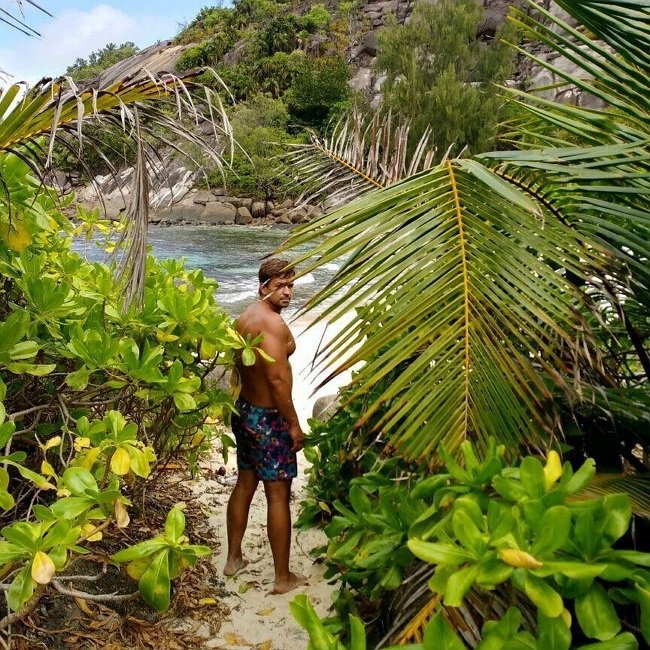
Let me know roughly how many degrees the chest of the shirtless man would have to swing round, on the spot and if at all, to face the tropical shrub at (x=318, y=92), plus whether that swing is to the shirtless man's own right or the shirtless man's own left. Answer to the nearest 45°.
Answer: approximately 45° to the shirtless man's own left

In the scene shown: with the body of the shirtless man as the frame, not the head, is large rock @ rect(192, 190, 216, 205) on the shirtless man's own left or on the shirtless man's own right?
on the shirtless man's own left

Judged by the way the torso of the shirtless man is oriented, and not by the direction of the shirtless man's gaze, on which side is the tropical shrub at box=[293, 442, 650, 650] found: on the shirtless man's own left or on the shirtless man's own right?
on the shirtless man's own right

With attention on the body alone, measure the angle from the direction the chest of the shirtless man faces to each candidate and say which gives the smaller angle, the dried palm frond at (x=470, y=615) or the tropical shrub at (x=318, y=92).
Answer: the tropical shrub

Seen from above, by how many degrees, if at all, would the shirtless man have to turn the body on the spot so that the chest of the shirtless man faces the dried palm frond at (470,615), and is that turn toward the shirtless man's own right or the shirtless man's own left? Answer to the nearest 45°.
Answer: approximately 135° to the shirtless man's own right

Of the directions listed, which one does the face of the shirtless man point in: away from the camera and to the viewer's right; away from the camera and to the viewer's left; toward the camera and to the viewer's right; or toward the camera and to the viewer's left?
toward the camera and to the viewer's right

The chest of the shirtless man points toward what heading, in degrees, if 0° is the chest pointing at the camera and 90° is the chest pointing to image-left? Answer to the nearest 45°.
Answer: approximately 225°

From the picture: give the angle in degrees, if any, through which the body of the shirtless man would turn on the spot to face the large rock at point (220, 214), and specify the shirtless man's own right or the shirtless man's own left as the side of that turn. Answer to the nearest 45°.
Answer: approximately 45° to the shirtless man's own left
